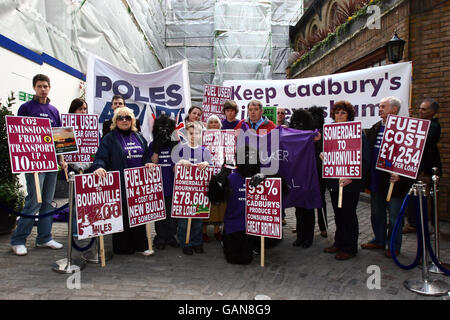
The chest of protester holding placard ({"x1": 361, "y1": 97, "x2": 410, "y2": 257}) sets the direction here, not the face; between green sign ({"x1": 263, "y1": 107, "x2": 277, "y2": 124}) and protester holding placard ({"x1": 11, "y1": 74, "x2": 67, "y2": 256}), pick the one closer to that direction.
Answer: the protester holding placard

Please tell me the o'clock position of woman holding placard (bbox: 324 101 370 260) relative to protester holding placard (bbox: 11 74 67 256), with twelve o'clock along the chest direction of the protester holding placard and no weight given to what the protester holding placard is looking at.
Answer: The woman holding placard is roughly at 10 o'clock from the protester holding placard.

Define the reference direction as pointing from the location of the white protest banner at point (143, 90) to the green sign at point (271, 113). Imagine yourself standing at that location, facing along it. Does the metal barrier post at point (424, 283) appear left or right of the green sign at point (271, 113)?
right

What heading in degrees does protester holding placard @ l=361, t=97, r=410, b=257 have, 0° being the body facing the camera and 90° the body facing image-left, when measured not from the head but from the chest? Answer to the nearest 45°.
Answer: approximately 45°

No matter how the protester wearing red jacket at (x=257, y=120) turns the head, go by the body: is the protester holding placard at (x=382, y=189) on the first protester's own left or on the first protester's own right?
on the first protester's own left

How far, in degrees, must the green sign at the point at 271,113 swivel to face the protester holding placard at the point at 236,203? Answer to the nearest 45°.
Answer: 0° — it already faces them

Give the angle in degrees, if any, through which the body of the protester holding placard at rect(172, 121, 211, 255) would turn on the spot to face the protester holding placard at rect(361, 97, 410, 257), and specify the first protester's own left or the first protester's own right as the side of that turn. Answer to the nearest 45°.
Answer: approximately 90° to the first protester's own left

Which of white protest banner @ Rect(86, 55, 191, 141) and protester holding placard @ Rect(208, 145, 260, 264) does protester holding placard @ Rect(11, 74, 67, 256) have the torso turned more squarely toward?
the protester holding placard

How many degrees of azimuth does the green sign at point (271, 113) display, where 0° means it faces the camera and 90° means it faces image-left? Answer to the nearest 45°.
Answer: approximately 0°

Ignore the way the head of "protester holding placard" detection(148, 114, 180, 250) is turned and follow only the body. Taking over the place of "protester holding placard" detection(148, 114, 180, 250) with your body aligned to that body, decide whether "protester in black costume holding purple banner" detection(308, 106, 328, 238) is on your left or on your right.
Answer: on your left
